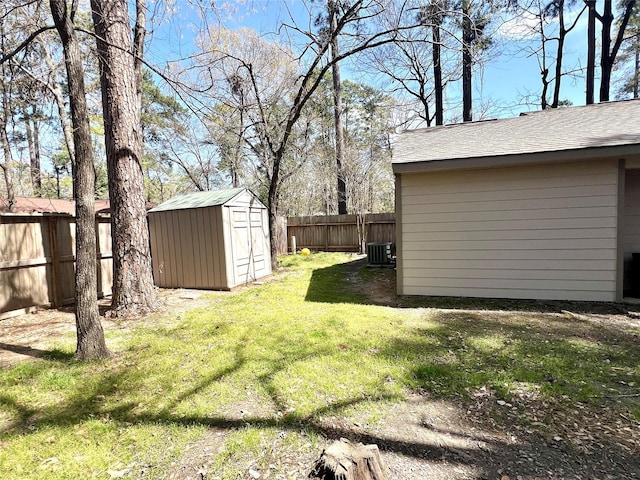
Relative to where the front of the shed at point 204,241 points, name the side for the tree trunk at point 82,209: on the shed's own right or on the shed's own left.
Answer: on the shed's own right

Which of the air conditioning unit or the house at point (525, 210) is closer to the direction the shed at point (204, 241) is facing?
the house

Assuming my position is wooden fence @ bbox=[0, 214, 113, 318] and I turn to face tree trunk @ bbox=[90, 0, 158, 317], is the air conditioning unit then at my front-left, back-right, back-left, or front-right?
front-left

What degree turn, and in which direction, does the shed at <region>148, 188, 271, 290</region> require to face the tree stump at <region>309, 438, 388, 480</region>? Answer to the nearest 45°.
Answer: approximately 45° to its right

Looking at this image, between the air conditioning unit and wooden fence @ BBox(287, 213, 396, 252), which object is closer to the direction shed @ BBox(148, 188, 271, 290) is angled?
the air conditioning unit

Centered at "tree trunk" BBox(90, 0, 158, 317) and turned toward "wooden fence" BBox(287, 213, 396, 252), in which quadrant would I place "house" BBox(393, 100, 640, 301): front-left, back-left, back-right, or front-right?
front-right

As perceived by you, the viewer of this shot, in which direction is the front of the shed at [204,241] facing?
facing the viewer and to the right of the viewer

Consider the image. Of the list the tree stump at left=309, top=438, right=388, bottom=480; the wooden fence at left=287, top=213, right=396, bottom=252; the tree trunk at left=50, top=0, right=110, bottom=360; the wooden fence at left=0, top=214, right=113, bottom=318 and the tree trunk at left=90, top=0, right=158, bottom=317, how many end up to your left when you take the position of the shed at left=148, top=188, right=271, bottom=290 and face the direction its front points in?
1

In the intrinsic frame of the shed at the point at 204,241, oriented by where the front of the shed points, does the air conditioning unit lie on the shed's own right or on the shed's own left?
on the shed's own left

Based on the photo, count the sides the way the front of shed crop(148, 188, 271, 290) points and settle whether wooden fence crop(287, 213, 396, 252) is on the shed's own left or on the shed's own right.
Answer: on the shed's own left

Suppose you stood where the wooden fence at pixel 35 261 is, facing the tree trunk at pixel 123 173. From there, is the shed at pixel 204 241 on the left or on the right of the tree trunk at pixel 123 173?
left

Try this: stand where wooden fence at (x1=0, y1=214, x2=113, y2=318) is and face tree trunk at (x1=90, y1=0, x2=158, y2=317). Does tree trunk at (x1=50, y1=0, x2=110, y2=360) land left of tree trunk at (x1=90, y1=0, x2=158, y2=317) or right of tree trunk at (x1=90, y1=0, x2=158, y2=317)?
right

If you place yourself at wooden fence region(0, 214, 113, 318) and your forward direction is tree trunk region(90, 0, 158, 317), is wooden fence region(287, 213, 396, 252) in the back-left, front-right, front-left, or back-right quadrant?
front-left

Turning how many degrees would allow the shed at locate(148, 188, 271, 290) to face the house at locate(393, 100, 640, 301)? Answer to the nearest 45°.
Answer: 0° — it already faces it

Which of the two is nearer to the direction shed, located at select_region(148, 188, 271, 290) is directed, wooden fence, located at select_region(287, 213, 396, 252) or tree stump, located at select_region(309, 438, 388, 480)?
the tree stump

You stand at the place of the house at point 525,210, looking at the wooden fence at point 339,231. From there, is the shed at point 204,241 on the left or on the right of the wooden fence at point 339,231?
left
